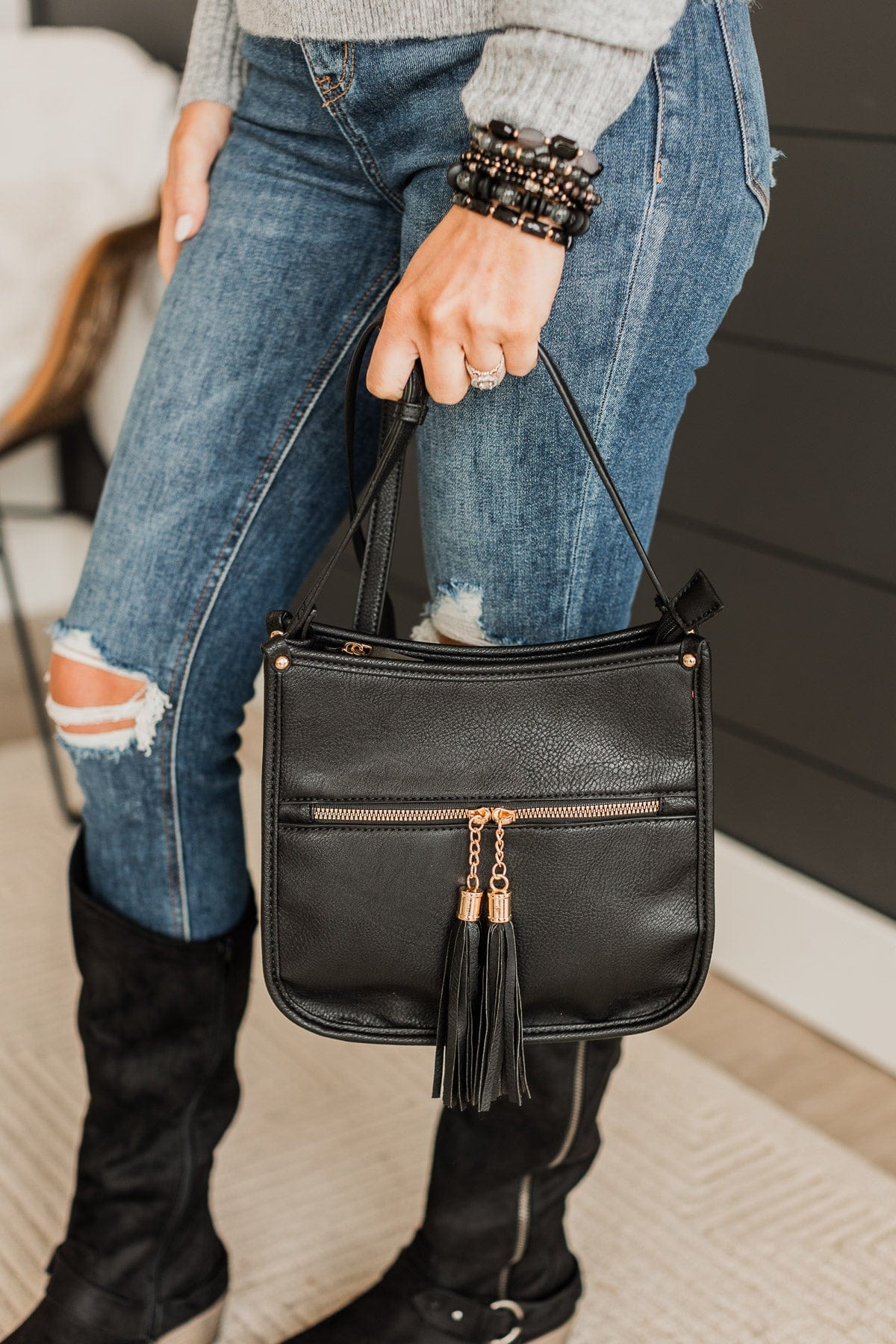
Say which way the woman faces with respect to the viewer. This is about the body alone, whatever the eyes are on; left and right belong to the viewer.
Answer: facing the viewer and to the left of the viewer
